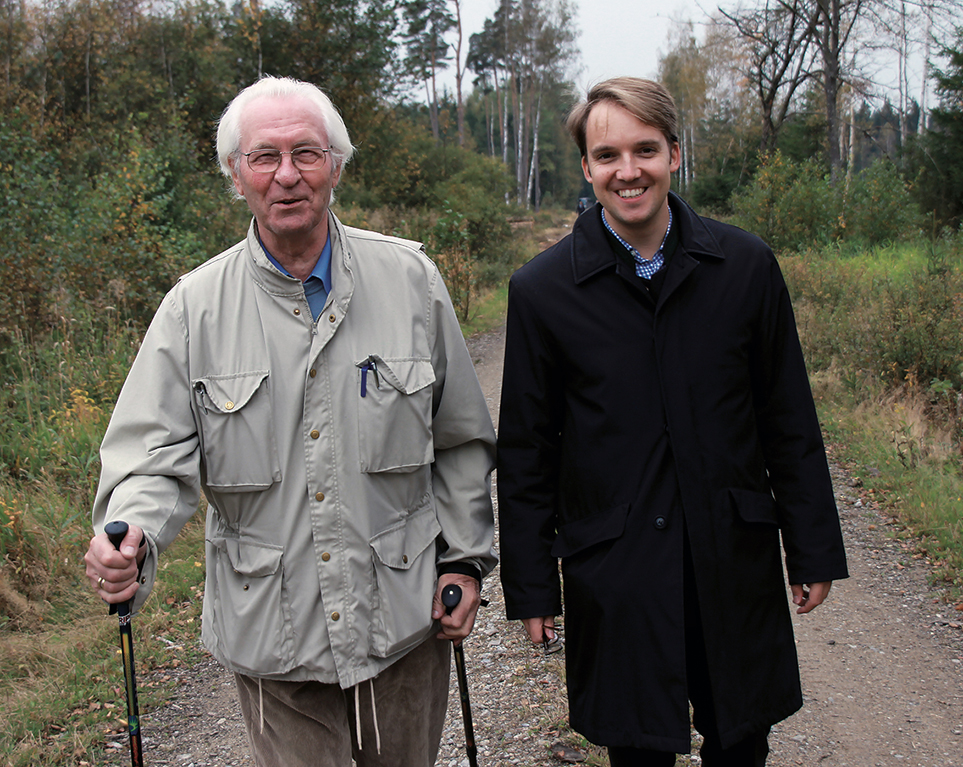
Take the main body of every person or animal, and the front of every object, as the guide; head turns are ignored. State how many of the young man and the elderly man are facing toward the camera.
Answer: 2

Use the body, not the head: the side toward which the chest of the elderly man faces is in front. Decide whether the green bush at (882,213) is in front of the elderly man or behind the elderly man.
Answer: behind

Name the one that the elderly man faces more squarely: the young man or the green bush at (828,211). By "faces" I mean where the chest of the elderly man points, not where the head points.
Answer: the young man

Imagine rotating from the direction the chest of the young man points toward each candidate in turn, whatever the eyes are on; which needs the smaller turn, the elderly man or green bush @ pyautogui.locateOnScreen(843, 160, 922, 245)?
the elderly man

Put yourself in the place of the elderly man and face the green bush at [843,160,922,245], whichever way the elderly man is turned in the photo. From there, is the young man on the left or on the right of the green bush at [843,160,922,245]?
right

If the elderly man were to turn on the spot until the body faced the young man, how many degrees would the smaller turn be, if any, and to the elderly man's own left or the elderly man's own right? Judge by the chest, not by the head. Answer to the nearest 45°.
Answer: approximately 90° to the elderly man's own left

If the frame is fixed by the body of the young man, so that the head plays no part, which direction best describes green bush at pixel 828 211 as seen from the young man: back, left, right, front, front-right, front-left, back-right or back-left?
back

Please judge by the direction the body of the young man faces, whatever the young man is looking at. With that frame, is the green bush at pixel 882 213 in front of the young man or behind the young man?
behind

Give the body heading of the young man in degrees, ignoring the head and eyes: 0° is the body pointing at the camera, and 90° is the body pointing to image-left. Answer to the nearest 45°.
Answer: approximately 0°

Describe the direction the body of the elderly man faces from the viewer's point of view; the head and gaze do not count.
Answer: toward the camera
